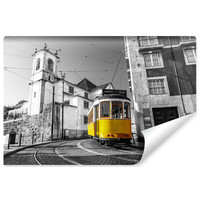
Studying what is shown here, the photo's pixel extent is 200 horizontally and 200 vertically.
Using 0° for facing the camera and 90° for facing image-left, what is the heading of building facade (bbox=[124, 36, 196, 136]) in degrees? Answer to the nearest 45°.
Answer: approximately 0°

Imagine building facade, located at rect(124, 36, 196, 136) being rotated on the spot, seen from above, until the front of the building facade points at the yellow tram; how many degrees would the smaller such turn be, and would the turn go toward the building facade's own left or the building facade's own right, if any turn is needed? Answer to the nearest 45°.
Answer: approximately 90° to the building facade's own right
